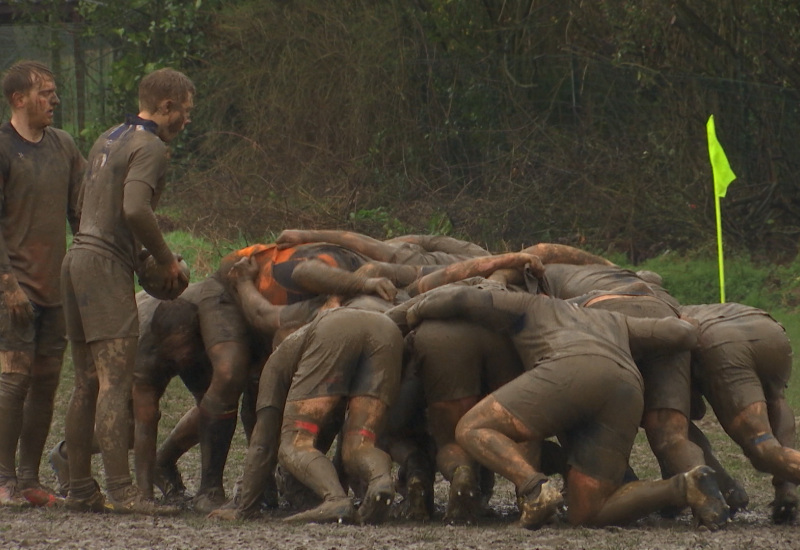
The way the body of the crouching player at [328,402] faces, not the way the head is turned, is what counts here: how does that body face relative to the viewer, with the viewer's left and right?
facing away from the viewer and to the left of the viewer

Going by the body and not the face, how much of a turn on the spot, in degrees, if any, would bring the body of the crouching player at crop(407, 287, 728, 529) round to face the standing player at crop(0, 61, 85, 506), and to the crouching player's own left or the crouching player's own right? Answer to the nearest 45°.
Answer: approximately 45° to the crouching player's own left

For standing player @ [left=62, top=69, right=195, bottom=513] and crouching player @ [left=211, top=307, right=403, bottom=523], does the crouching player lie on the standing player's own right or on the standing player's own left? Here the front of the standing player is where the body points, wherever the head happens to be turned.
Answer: on the standing player's own right

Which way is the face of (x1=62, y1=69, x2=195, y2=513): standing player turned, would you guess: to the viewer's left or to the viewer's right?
to the viewer's right

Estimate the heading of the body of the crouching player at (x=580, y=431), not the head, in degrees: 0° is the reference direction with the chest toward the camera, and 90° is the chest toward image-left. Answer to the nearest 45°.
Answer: approximately 135°

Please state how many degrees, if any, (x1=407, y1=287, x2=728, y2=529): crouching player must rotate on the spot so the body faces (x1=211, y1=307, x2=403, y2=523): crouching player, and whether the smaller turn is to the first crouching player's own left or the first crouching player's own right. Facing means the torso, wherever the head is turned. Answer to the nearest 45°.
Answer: approximately 45° to the first crouching player's own left

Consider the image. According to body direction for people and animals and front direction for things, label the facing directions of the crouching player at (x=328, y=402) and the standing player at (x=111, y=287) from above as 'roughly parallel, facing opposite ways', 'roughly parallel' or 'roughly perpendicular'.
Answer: roughly perpendicular

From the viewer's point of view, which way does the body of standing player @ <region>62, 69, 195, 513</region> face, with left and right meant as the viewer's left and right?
facing away from the viewer and to the right of the viewer

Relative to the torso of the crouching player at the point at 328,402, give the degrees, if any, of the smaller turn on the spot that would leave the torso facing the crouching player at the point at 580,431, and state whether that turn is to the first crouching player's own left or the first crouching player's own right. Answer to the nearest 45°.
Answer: approximately 135° to the first crouching player's own right
